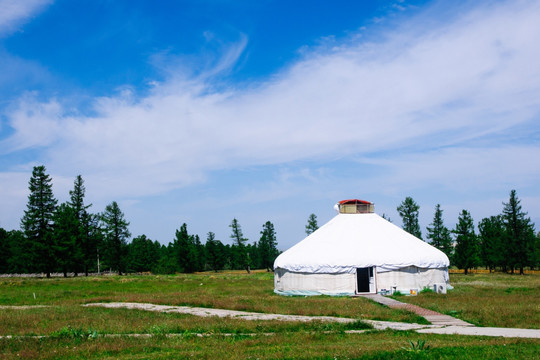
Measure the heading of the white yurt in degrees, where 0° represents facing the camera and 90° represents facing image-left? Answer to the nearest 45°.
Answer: approximately 0°
